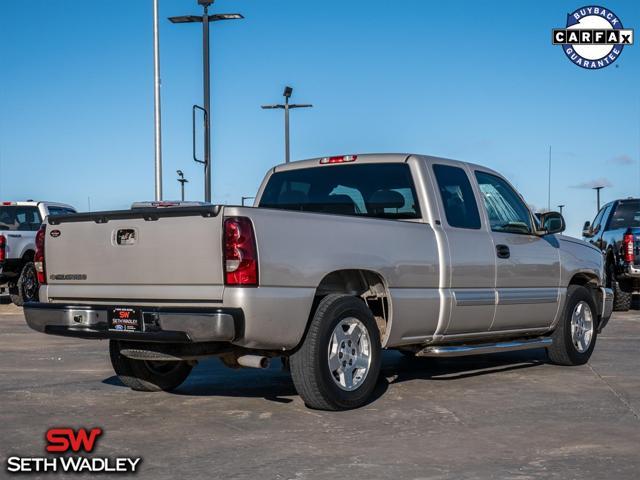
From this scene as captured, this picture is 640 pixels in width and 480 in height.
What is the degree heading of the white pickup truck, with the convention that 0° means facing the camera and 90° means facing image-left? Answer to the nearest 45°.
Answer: approximately 225°

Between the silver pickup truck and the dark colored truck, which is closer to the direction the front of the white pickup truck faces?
the dark colored truck

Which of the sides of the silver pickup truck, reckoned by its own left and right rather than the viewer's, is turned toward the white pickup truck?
left

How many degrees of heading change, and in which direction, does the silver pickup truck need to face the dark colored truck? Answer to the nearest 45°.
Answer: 0° — it already faces it

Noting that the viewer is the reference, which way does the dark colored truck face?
facing away from the viewer and to the left of the viewer

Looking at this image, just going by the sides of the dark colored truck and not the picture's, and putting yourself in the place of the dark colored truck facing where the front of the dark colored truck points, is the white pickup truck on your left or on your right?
on your left

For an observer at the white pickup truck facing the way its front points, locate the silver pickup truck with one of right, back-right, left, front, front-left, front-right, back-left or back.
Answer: back-right

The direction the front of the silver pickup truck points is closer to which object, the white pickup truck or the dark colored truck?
the dark colored truck

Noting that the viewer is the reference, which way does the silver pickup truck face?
facing away from the viewer and to the right of the viewer

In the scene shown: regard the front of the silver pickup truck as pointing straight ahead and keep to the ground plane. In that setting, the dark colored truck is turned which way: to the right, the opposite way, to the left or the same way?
to the left

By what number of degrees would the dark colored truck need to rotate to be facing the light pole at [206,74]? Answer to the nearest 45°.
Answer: approximately 45° to its left

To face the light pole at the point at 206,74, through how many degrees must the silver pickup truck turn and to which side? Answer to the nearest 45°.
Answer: approximately 45° to its left
